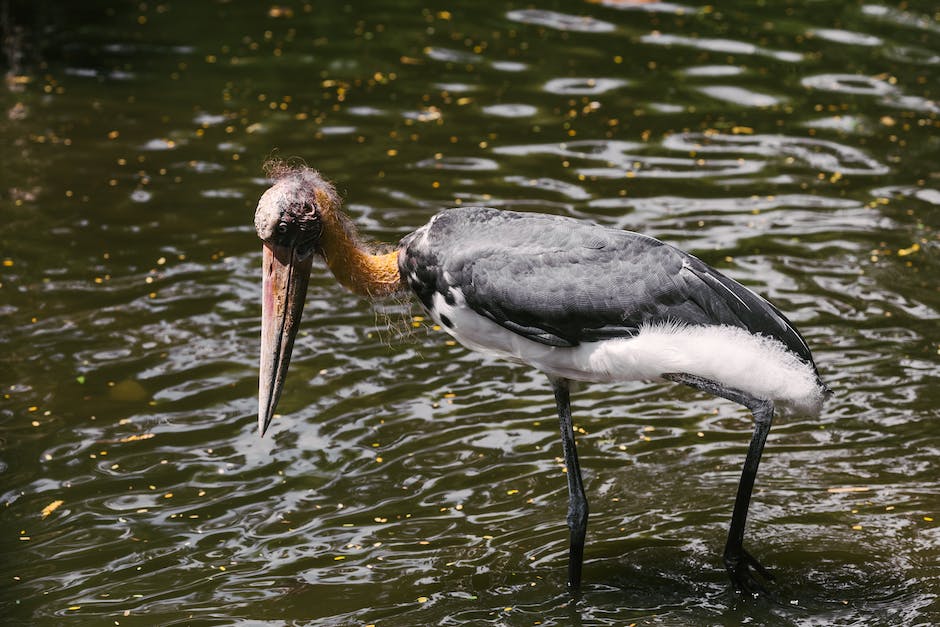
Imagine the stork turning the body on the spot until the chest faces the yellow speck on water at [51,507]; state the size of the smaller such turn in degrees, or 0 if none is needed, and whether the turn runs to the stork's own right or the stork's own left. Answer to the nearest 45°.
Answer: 0° — it already faces it

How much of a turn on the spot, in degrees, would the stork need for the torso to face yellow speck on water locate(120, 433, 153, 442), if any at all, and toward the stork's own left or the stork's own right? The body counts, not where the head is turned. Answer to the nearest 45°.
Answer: approximately 45° to the stork's own right

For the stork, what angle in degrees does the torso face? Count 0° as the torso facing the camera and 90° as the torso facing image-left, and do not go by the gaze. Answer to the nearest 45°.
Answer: approximately 90°
